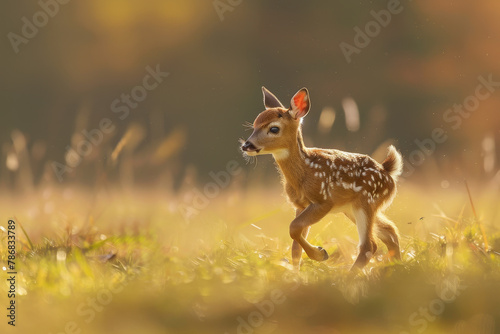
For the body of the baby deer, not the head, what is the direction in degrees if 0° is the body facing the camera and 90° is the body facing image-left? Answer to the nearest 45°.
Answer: approximately 90°
